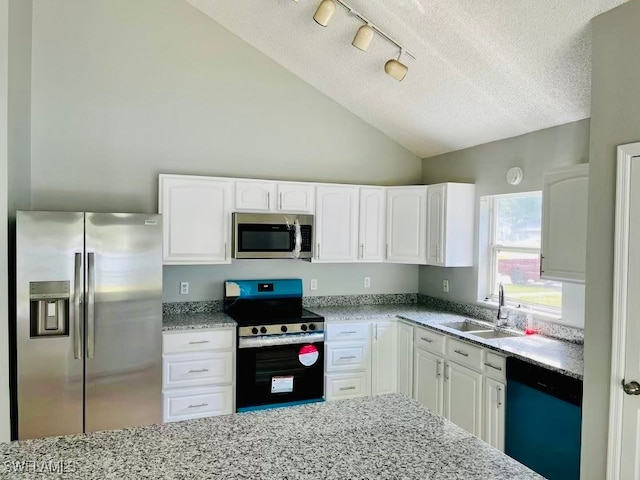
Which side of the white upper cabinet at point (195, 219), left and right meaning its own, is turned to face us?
front

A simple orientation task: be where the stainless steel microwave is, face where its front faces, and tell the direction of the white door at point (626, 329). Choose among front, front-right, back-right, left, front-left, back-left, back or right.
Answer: front-left

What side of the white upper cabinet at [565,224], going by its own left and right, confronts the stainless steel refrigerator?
front

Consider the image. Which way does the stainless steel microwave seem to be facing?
toward the camera

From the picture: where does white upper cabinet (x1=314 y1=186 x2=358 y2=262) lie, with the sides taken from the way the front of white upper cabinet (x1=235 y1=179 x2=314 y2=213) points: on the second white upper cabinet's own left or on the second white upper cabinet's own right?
on the second white upper cabinet's own left

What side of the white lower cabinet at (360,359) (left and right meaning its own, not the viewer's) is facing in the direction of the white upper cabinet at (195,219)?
right

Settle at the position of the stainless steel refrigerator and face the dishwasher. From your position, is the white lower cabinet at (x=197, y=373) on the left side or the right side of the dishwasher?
left

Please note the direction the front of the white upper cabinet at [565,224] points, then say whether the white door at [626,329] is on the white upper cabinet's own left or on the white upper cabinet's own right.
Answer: on the white upper cabinet's own left

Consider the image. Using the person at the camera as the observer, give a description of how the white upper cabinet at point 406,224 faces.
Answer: facing the viewer

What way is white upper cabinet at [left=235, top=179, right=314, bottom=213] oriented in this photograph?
toward the camera

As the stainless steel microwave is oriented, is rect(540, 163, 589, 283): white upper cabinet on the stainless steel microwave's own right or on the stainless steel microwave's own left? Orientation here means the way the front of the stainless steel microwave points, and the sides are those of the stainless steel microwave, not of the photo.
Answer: on the stainless steel microwave's own left

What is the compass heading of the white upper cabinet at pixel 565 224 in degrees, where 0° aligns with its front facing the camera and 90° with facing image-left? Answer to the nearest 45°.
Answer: approximately 45°

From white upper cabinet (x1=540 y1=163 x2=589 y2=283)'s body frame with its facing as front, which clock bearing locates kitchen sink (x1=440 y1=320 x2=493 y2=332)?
The kitchen sink is roughly at 3 o'clock from the white upper cabinet.

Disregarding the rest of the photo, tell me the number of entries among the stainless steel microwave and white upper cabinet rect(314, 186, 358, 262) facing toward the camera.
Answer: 2
